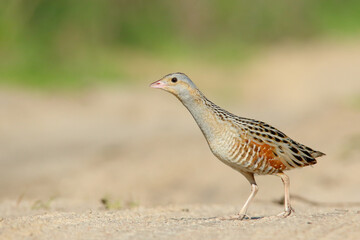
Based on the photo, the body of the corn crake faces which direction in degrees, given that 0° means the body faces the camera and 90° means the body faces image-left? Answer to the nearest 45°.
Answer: approximately 90°
